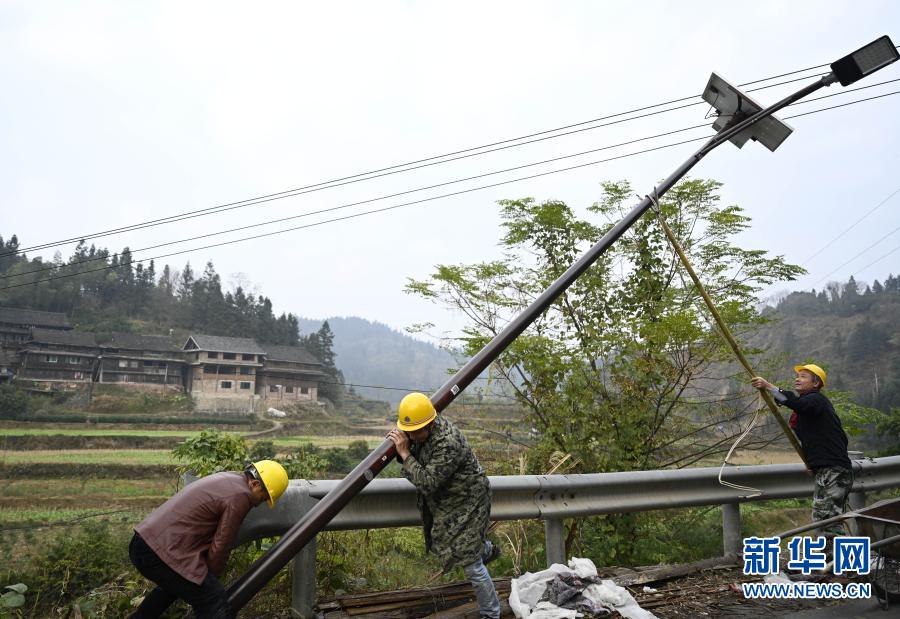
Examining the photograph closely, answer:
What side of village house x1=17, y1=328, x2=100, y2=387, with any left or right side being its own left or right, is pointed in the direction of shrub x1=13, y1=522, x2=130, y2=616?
front

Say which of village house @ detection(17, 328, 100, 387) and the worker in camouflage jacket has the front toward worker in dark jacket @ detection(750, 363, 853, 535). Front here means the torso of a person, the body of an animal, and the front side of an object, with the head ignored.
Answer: the village house

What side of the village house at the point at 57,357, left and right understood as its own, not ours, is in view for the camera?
front

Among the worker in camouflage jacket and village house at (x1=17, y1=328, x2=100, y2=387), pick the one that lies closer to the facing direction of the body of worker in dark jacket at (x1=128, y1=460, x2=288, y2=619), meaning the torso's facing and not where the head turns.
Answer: the worker in camouflage jacket

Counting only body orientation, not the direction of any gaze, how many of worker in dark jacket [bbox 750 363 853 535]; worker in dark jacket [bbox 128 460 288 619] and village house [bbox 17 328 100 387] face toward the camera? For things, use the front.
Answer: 1

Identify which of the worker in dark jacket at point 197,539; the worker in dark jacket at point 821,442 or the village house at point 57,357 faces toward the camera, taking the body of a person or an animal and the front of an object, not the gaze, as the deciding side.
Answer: the village house

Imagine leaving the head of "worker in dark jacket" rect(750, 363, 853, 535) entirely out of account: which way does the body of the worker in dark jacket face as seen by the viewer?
to the viewer's left

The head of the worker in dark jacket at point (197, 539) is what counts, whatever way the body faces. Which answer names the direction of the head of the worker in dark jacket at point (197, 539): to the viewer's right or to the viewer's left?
to the viewer's right

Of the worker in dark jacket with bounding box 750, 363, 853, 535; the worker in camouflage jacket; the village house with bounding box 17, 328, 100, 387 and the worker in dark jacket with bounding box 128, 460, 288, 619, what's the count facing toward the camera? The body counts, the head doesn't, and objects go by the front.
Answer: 1

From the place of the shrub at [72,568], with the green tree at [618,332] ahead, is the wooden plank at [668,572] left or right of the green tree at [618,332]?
right

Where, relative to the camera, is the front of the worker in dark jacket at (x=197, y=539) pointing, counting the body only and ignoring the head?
to the viewer's right

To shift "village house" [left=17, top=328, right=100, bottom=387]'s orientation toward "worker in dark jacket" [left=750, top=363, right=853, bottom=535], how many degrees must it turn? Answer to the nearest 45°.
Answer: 0° — it already faces them

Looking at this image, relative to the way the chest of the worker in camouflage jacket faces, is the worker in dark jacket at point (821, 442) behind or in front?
behind

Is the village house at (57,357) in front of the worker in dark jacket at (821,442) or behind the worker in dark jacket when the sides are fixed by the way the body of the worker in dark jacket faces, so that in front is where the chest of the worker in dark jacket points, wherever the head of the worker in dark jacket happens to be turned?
in front

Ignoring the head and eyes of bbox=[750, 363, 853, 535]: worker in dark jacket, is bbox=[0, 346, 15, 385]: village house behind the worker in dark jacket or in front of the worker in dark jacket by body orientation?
in front
